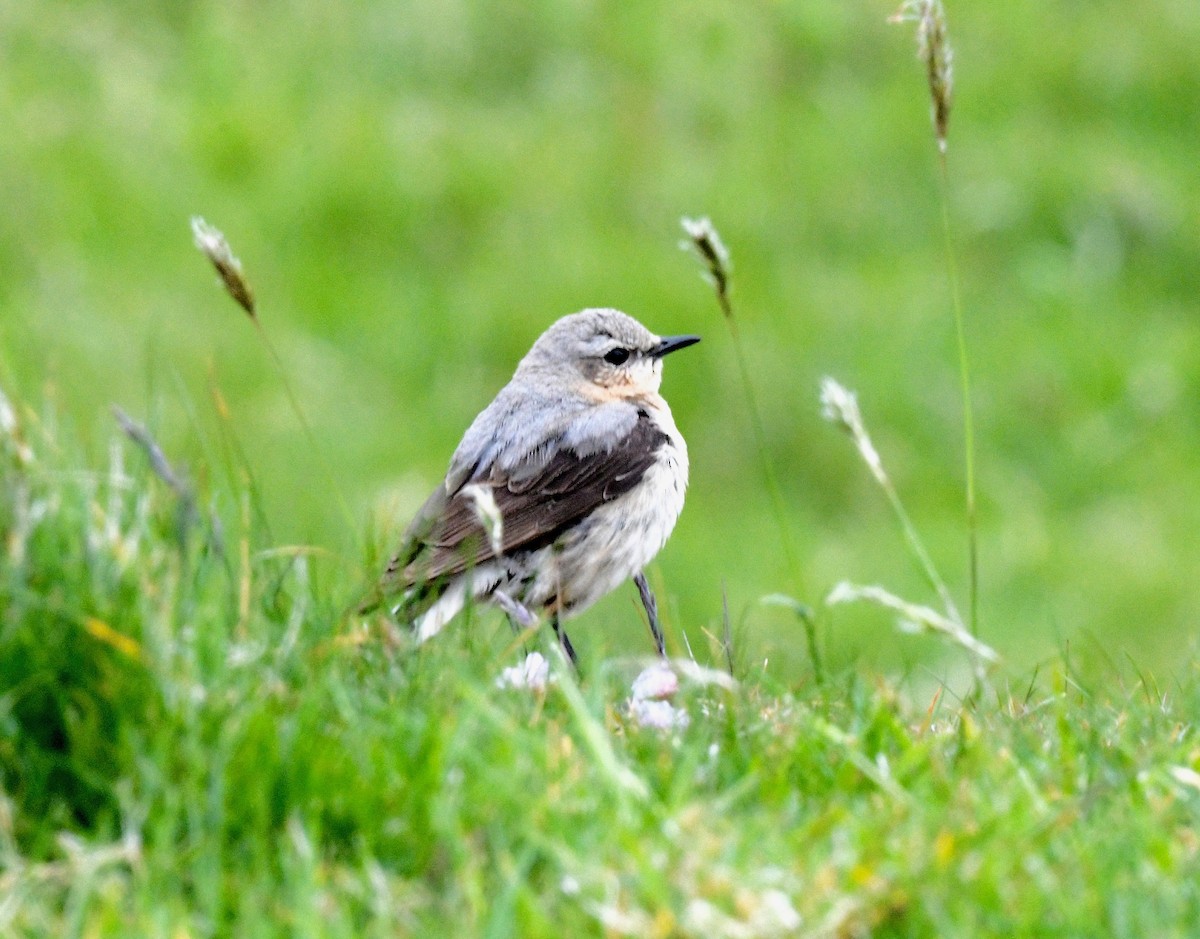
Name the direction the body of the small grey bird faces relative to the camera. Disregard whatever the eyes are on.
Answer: to the viewer's right
